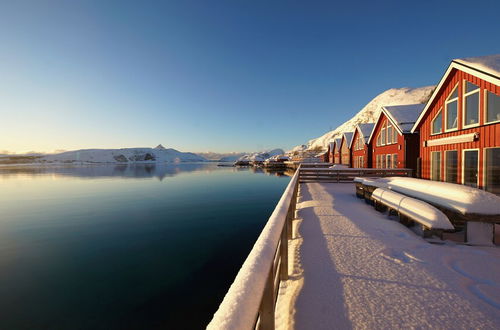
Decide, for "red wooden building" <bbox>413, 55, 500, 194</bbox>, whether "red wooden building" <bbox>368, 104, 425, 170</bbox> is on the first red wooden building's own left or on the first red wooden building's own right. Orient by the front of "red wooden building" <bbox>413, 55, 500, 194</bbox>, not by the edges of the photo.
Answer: on the first red wooden building's own right

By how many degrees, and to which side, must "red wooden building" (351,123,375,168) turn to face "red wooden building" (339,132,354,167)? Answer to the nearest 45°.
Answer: approximately 135° to its right

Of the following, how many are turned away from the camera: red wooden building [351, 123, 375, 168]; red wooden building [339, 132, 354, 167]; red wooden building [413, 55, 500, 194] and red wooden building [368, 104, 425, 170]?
0

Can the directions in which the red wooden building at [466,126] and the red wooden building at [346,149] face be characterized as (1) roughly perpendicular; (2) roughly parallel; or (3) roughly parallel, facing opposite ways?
roughly parallel

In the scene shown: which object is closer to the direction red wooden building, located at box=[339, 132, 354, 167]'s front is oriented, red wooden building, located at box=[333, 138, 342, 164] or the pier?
the pier

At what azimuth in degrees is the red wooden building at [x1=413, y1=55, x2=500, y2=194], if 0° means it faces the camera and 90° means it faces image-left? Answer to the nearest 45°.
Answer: approximately 45°

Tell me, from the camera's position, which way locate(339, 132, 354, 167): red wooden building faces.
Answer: facing the viewer and to the left of the viewer

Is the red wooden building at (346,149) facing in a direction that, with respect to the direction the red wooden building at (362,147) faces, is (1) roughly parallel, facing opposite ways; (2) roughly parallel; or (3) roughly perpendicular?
roughly parallel

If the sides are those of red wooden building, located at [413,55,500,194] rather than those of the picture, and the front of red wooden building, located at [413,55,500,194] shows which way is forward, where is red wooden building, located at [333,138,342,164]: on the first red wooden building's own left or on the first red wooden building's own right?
on the first red wooden building's own right

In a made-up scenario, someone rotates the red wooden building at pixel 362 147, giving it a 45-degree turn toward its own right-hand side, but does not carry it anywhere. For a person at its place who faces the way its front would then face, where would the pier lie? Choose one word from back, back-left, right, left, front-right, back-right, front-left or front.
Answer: left

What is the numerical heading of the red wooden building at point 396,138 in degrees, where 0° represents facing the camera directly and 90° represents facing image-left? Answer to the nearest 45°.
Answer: approximately 45°

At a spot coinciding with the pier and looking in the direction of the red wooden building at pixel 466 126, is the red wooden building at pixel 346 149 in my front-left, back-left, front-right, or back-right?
front-left

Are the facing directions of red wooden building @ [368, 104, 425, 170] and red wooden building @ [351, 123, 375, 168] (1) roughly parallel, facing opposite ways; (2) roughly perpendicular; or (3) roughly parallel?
roughly parallel

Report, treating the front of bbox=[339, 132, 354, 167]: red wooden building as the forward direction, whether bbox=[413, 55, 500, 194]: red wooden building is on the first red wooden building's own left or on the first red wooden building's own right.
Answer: on the first red wooden building's own left

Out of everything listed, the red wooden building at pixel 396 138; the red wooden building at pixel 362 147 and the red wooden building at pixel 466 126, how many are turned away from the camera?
0

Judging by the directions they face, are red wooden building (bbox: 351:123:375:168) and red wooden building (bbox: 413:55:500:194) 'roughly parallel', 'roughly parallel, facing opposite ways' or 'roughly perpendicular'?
roughly parallel
